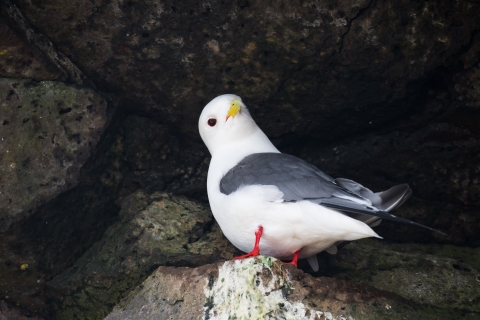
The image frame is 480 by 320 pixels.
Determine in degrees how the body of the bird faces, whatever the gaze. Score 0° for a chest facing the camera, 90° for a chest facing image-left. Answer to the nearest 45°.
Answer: approximately 90°

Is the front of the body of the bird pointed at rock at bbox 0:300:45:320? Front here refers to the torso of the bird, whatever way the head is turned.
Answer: yes
